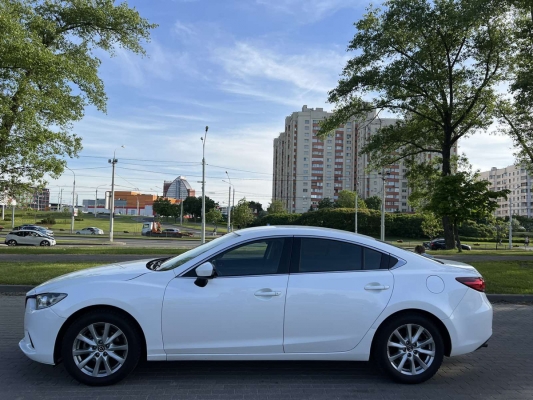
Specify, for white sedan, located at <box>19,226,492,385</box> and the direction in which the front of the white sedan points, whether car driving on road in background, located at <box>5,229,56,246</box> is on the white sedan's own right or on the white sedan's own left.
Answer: on the white sedan's own right

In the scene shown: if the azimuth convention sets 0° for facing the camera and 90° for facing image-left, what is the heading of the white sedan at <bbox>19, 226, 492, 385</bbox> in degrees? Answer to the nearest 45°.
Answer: approximately 90°

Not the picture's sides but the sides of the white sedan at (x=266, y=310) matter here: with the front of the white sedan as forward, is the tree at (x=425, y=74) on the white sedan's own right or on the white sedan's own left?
on the white sedan's own right

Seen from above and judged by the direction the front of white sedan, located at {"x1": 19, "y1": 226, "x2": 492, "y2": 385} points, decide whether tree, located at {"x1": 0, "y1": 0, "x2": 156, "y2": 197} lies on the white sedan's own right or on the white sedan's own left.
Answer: on the white sedan's own right

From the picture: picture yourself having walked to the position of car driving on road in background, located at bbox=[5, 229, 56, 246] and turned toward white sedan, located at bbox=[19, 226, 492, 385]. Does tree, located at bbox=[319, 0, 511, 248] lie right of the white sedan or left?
left
